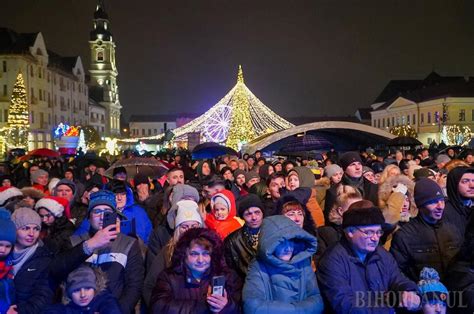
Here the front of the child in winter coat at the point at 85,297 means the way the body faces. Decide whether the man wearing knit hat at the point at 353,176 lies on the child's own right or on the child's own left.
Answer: on the child's own left

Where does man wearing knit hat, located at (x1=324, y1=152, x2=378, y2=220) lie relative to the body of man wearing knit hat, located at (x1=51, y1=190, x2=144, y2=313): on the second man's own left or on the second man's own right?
on the second man's own left

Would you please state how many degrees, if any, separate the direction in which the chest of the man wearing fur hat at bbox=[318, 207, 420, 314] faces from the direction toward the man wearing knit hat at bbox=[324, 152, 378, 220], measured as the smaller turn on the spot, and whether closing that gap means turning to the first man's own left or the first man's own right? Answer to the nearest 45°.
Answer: approximately 135° to the first man's own left

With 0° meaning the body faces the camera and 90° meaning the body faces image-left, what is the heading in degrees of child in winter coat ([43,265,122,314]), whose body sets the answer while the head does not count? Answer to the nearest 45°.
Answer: approximately 0°

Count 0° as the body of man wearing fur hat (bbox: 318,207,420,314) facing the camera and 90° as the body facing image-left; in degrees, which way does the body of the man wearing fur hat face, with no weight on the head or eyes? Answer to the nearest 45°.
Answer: approximately 315°

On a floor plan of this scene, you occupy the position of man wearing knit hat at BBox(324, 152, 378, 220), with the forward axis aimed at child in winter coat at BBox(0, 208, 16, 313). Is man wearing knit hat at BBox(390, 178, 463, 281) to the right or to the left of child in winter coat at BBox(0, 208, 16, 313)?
left

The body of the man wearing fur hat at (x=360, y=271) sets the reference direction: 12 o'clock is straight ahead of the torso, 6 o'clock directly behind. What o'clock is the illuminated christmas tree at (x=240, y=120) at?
The illuminated christmas tree is roughly at 7 o'clock from the man wearing fur hat.

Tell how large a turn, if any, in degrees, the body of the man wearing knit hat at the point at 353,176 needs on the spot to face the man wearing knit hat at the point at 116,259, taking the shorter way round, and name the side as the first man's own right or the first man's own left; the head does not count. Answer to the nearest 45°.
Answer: approximately 90° to the first man's own right

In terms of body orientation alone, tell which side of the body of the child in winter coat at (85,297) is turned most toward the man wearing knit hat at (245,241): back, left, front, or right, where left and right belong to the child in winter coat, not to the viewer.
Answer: left

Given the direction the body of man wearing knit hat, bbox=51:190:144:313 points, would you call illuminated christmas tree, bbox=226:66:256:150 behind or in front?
behind

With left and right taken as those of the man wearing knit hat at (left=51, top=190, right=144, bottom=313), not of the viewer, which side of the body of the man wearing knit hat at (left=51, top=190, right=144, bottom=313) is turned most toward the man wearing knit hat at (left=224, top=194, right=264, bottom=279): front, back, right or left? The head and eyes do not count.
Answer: left
